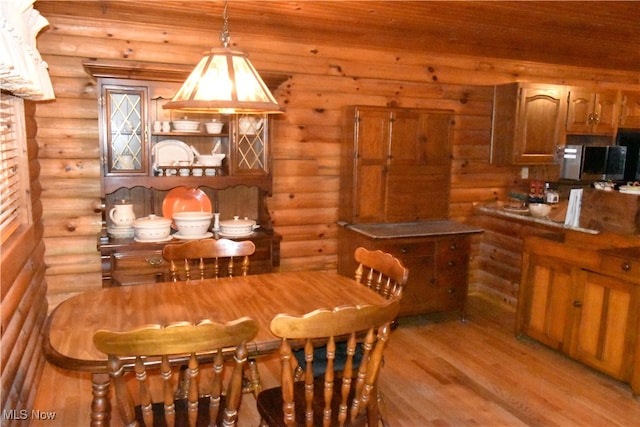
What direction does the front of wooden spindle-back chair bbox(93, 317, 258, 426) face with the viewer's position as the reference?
facing away from the viewer

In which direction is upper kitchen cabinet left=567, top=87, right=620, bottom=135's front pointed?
toward the camera

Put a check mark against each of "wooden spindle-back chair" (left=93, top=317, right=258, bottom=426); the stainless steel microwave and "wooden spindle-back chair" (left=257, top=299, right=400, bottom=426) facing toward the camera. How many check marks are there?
1

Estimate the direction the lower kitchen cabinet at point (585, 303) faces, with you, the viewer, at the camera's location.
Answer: facing the viewer and to the left of the viewer

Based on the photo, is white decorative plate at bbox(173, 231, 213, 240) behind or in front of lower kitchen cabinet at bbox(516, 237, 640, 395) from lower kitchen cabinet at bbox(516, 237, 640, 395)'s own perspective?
in front

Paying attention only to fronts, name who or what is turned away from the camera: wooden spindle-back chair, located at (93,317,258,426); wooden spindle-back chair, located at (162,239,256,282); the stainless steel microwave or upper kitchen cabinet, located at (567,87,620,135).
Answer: wooden spindle-back chair, located at (93,317,258,426)

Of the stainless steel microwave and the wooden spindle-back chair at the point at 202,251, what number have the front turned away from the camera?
0

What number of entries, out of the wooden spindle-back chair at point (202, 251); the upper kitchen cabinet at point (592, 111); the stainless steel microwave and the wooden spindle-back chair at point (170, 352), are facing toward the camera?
3

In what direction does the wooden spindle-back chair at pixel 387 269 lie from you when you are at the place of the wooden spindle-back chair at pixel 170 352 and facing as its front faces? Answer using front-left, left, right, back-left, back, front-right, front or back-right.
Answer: front-right

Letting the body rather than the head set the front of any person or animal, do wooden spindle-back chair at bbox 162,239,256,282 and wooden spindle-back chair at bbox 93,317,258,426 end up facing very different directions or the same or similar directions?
very different directions

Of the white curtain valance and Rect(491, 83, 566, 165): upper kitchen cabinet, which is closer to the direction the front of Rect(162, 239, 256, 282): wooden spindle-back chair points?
the white curtain valance

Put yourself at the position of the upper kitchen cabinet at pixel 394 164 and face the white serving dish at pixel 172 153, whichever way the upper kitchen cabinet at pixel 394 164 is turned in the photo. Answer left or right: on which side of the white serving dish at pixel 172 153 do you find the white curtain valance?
left

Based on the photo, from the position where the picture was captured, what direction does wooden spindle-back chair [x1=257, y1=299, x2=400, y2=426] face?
facing away from the viewer and to the left of the viewer

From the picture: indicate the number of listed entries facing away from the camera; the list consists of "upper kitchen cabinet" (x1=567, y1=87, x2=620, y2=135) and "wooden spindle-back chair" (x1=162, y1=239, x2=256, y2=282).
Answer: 0

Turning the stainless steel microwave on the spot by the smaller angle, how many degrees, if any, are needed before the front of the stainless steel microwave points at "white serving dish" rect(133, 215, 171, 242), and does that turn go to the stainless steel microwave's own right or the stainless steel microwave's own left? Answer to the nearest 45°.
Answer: approximately 45° to the stainless steel microwave's own right

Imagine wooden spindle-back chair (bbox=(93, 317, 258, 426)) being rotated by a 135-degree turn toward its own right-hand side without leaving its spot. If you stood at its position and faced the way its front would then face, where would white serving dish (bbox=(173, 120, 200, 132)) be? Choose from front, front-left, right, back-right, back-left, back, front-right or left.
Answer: back-left

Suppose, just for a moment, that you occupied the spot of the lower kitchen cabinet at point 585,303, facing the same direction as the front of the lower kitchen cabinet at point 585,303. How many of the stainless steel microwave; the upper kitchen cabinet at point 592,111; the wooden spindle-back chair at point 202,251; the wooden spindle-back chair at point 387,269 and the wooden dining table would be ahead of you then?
3

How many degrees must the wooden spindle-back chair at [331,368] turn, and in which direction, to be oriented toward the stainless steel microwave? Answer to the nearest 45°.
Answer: approximately 90° to its right

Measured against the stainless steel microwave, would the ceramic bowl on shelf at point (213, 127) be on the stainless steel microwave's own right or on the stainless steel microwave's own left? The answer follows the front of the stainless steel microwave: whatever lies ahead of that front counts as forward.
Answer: on the stainless steel microwave's own right

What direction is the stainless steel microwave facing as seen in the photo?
toward the camera
